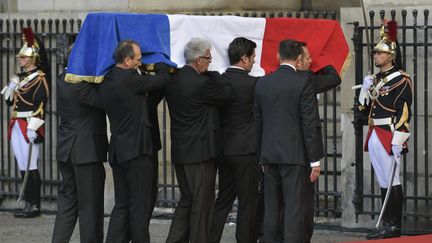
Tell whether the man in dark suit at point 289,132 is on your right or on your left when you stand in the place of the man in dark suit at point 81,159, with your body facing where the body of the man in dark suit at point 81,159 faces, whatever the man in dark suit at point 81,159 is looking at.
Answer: on your right

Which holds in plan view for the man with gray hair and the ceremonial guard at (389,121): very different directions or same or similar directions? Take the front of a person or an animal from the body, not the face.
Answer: very different directions

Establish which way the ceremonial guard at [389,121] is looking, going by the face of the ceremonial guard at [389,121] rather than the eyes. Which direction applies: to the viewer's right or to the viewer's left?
to the viewer's left
